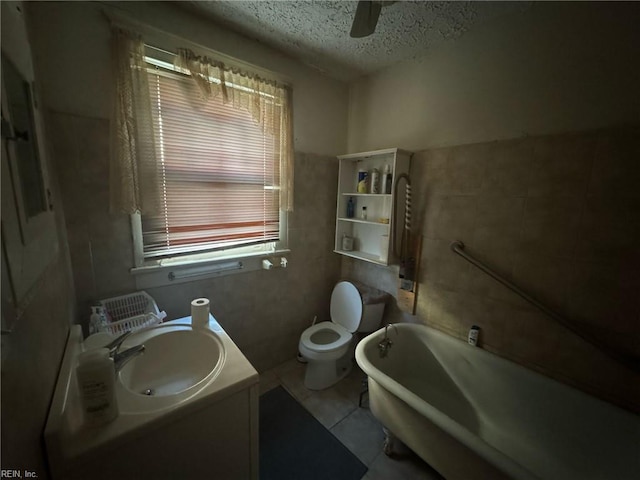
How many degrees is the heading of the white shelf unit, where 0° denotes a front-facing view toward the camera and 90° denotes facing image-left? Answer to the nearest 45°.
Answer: approximately 45°

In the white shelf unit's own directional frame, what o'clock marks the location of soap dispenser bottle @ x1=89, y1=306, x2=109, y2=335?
The soap dispenser bottle is roughly at 12 o'clock from the white shelf unit.

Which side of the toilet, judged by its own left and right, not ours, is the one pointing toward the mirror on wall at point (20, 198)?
front

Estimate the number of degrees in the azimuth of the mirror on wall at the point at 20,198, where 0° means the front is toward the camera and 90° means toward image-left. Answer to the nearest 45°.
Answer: approximately 270°

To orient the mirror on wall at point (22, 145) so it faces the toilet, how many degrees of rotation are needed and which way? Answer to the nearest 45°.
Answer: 0° — it already faces it

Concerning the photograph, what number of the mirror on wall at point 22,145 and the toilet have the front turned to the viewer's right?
1

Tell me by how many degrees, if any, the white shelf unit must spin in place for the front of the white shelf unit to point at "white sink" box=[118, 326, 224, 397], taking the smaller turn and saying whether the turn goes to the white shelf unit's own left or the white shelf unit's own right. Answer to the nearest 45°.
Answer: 0° — it already faces it

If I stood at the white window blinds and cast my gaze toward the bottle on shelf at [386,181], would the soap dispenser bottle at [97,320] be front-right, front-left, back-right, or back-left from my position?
back-right

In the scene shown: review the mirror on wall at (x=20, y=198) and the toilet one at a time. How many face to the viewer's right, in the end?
1
